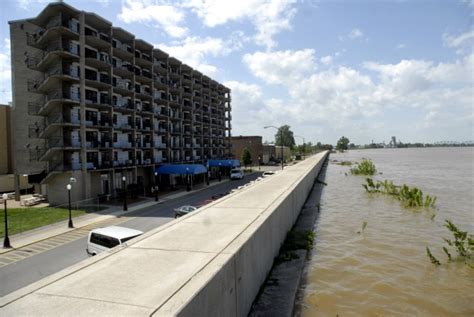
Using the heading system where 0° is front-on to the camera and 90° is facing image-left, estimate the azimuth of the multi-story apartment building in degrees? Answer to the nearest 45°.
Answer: approximately 315°
